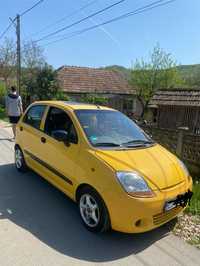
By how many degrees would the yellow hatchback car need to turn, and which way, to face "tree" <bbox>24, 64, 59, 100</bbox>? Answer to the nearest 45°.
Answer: approximately 135° to its left

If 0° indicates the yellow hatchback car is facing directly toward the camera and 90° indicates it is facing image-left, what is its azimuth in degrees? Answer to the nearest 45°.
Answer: approximately 315°

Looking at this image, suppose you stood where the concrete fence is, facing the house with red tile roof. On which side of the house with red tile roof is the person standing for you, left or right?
left

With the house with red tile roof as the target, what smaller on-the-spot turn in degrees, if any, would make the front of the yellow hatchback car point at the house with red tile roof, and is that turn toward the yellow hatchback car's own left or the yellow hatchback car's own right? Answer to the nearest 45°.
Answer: approximately 135° to the yellow hatchback car's own left

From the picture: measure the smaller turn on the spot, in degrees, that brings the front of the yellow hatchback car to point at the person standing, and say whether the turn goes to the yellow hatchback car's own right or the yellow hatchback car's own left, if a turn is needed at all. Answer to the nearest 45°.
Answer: approximately 180°

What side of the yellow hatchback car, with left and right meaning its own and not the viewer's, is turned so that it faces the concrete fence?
left
